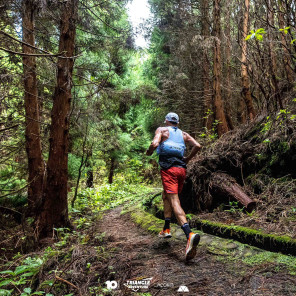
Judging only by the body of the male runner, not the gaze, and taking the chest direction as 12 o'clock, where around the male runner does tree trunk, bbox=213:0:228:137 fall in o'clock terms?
The tree trunk is roughly at 2 o'clock from the male runner.

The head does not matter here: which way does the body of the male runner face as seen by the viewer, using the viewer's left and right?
facing away from the viewer and to the left of the viewer

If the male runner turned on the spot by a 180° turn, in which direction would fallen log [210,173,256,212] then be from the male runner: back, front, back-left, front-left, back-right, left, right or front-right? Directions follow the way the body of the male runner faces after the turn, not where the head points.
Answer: left

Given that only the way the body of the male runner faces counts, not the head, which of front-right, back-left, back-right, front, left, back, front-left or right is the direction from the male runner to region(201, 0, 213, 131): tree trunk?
front-right

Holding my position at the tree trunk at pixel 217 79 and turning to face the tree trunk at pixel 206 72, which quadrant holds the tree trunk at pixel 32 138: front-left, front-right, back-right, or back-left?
back-left
